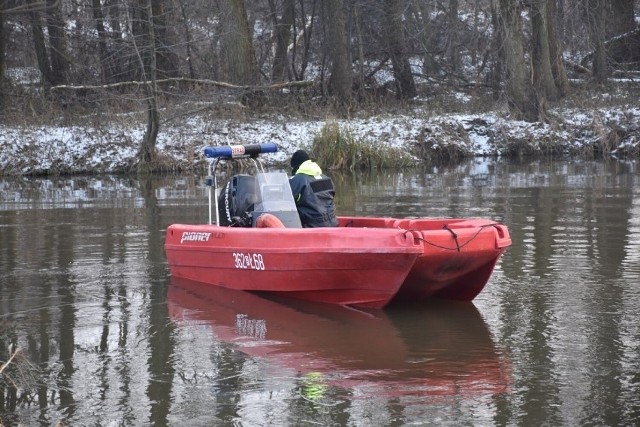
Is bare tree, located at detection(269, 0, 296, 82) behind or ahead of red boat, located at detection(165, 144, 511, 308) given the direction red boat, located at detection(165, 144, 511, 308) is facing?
behind

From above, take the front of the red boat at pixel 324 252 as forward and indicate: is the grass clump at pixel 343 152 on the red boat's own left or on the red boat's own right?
on the red boat's own left

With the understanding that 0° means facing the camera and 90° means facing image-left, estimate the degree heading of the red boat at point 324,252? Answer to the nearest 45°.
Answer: approximately 315°
